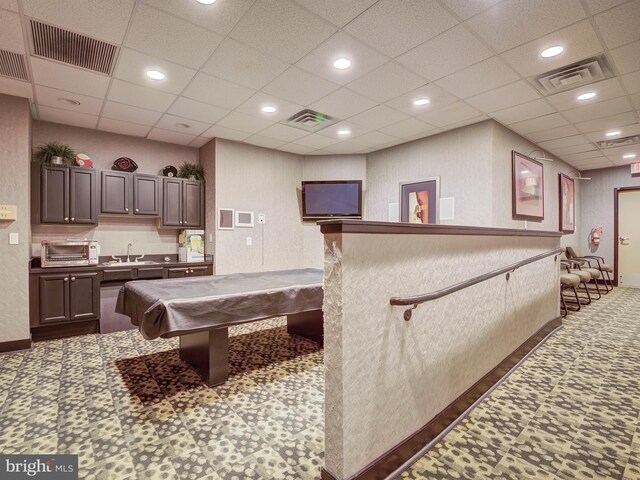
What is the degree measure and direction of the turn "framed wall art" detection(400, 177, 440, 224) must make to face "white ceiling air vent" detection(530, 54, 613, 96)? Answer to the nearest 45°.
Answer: approximately 90° to its left

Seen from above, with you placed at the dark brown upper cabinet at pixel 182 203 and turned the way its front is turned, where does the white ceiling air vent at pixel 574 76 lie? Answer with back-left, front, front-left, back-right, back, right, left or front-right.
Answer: front-left

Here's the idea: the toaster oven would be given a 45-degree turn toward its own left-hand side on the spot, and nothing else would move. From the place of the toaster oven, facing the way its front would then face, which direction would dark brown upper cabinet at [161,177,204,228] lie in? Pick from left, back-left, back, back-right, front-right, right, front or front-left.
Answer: front-left

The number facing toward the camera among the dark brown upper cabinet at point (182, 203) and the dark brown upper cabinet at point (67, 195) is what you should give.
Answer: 2

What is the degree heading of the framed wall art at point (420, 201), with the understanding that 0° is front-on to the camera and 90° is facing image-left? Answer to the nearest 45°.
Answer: approximately 45°

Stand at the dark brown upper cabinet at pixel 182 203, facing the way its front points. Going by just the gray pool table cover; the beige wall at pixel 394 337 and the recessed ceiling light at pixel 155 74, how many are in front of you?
3

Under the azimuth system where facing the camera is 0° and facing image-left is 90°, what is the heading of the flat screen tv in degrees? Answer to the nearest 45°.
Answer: approximately 0°

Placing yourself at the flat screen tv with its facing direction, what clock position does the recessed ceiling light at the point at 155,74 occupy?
The recessed ceiling light is roughly at 1 o'clock from the flat screen tv.

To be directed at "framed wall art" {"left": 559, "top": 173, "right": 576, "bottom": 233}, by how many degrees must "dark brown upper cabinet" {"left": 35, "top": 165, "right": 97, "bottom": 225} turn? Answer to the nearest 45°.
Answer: approximately 90° to its left

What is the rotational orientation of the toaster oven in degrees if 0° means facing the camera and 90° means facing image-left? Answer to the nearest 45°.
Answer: approximately 0°
